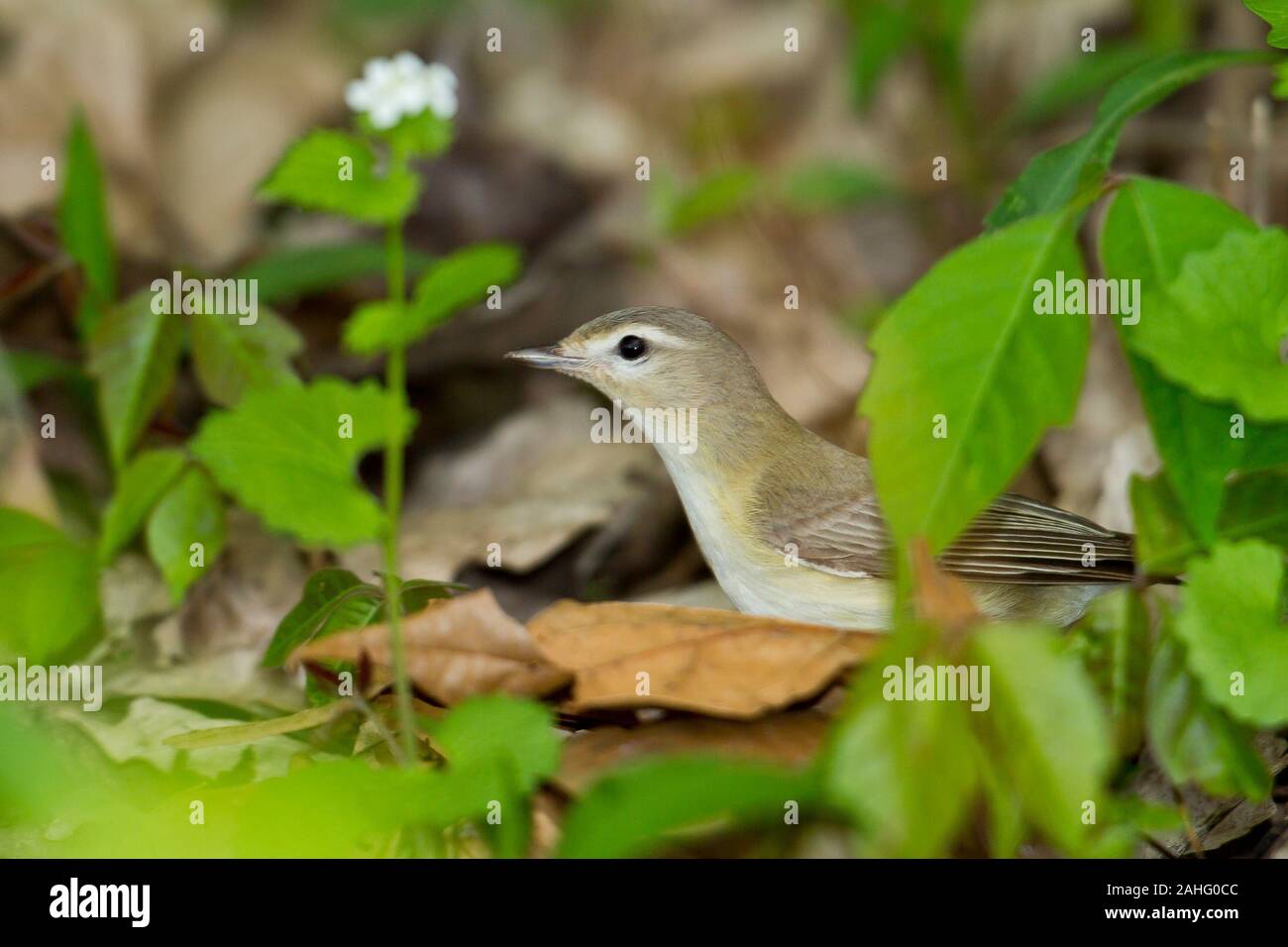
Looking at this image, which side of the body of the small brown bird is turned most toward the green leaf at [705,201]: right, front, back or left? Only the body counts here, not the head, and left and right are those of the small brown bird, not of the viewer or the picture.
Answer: right

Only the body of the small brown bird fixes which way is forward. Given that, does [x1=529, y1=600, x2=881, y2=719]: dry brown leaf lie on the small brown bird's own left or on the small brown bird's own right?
on the small brown bird's own left

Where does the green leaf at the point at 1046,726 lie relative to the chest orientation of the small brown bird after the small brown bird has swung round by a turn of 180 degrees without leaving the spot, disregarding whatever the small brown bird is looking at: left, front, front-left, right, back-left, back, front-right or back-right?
right

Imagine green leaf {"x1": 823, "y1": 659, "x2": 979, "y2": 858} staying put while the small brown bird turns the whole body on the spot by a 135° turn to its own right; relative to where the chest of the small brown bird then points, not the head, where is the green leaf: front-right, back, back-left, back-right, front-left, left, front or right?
back-right

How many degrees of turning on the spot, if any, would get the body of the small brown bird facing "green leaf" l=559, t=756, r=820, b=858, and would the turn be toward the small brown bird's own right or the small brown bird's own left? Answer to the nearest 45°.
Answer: approximately 90° to the small brown bird's own left

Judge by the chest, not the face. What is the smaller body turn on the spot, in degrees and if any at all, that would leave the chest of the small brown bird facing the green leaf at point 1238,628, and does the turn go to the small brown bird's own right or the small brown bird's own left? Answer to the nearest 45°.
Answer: approximately 135° to the small brown bird's own left

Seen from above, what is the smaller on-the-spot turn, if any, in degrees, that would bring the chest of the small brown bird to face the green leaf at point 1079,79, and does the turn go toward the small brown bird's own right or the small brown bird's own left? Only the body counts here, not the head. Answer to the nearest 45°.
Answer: approximately 135° to the small brown bird's own right

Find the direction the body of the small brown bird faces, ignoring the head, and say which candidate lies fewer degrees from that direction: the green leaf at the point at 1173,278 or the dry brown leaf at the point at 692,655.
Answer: the dry brown leaf

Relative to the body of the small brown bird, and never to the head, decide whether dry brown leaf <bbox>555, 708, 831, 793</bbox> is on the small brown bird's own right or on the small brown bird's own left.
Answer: on the small brown bird's own left

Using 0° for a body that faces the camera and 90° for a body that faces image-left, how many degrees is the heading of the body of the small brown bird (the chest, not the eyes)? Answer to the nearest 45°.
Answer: approximately 90°
